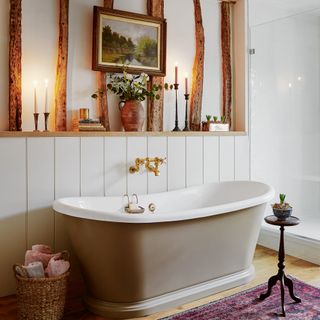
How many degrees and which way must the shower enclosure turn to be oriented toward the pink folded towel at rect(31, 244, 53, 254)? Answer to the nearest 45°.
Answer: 0° — it already faces it

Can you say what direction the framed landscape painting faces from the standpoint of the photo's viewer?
facing the viewer and to the right of the viewer

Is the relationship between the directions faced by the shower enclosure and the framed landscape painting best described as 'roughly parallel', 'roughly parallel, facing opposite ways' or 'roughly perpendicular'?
roughly perpendicular

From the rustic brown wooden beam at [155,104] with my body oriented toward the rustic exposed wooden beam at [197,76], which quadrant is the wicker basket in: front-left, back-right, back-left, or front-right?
back-right

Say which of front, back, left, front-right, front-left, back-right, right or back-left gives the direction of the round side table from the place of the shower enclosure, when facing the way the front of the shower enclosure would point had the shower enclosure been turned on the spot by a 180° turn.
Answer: back-right

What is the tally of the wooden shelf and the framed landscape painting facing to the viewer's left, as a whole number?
0

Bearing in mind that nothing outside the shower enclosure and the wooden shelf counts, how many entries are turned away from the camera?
0
